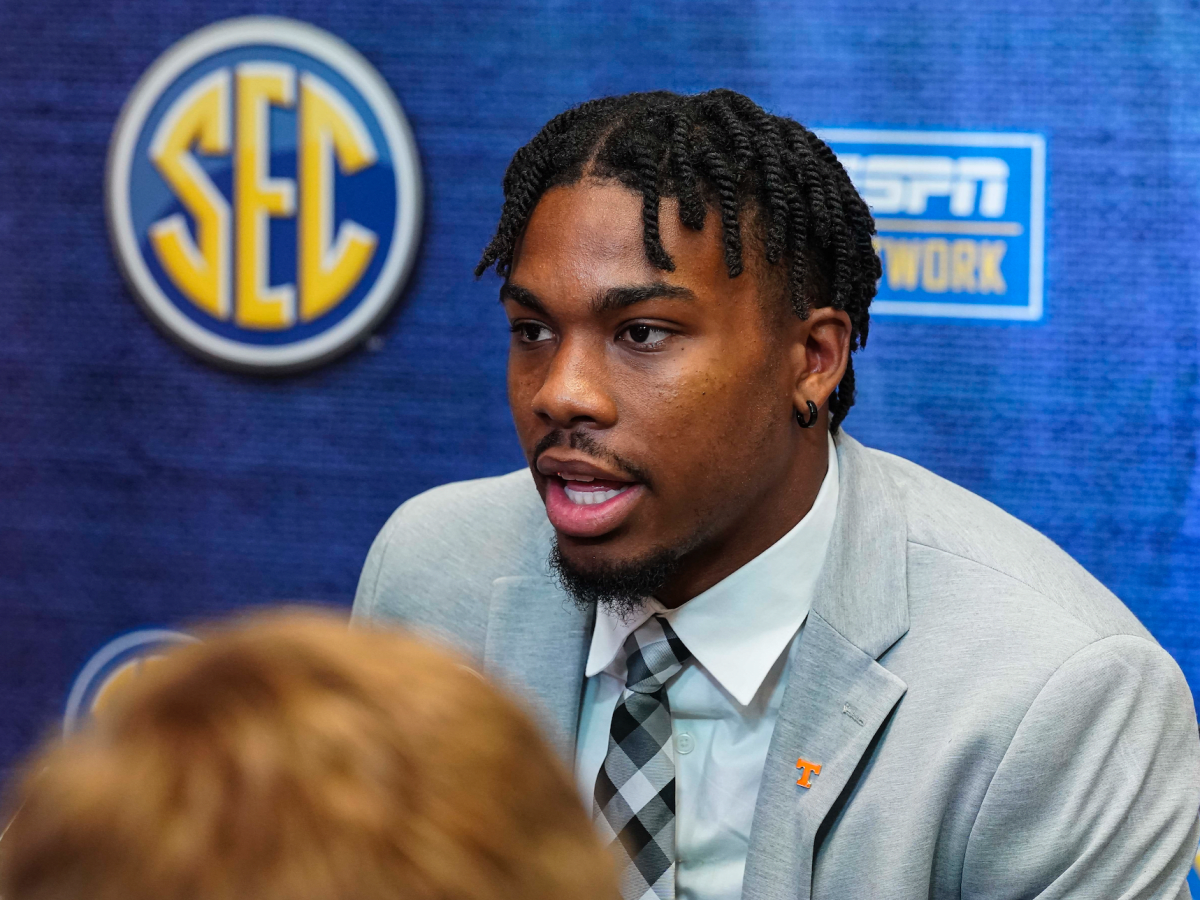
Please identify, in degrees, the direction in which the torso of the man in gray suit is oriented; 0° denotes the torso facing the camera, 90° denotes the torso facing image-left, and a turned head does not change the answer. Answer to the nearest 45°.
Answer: approximately 45°
